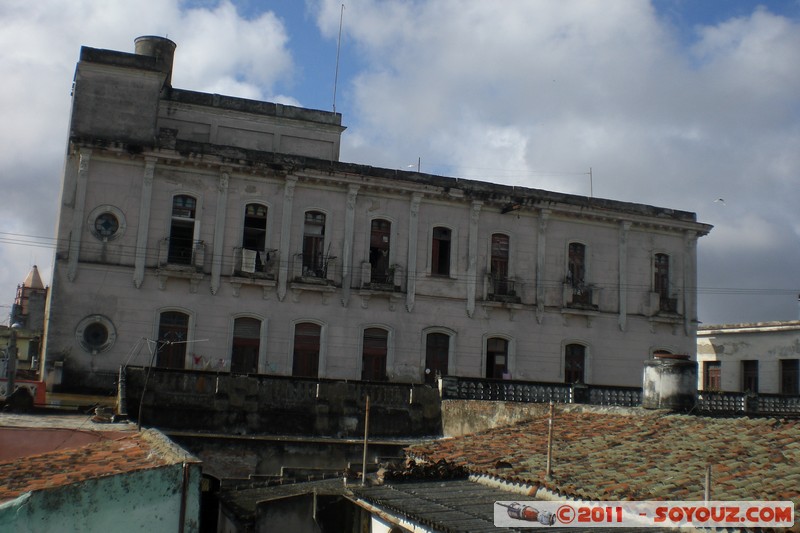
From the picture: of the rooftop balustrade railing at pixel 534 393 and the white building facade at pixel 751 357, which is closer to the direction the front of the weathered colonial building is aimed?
the rooftop balustrade railing

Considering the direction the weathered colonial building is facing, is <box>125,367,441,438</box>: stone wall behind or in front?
in front

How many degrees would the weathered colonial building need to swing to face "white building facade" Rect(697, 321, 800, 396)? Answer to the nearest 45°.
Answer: approximately 90° to its left

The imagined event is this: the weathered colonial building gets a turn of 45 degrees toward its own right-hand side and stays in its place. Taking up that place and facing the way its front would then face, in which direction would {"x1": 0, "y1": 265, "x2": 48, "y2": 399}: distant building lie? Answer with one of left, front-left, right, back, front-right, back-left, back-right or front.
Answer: right

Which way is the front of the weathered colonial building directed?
toward the camera

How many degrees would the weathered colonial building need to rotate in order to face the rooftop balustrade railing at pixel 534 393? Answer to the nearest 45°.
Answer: approximately 45° to its left

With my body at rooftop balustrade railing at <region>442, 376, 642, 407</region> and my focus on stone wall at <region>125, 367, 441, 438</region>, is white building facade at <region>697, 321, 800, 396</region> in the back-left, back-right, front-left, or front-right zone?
back-right
